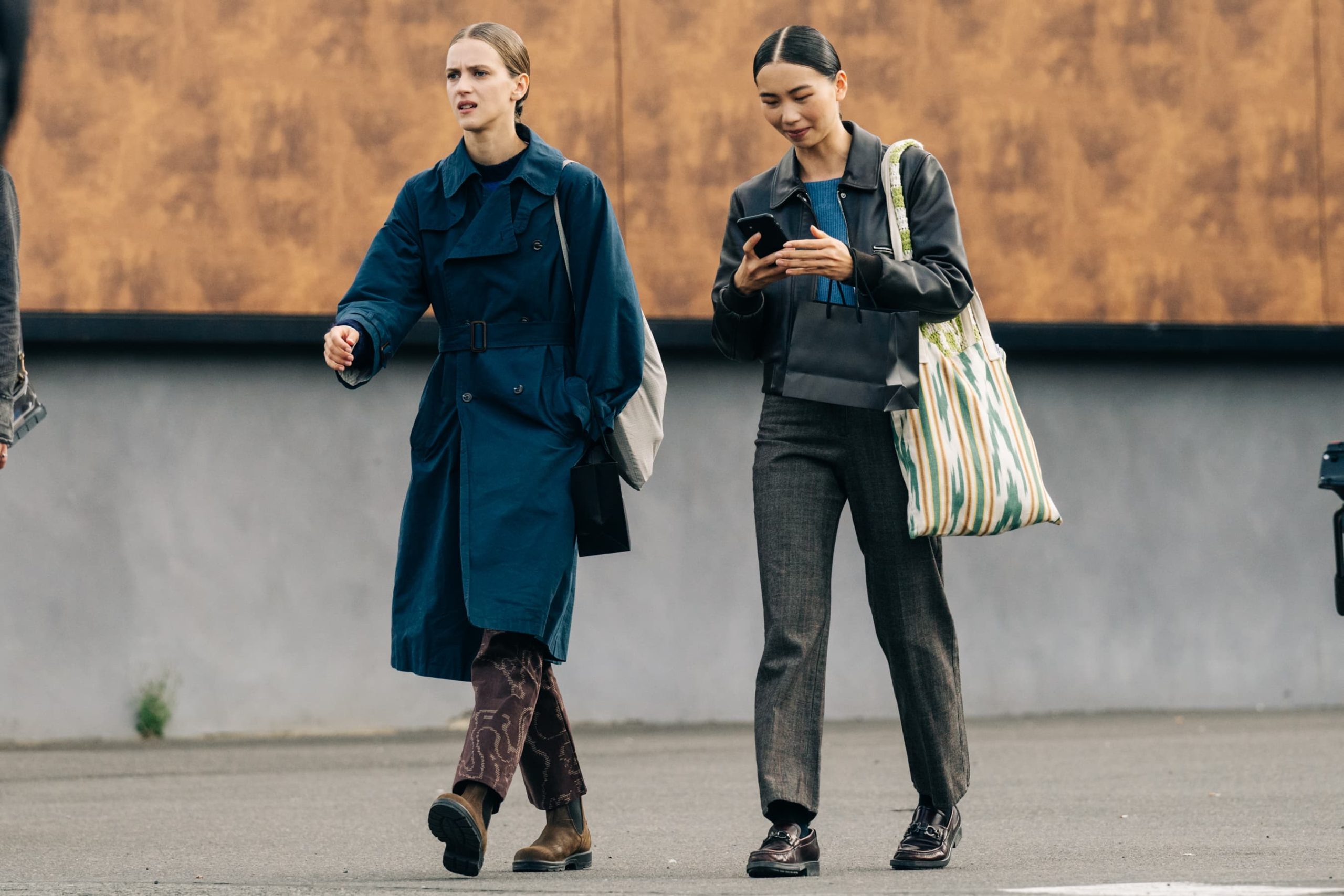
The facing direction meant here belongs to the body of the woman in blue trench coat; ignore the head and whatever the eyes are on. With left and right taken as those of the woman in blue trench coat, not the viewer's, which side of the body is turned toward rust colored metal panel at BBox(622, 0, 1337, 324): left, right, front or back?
back

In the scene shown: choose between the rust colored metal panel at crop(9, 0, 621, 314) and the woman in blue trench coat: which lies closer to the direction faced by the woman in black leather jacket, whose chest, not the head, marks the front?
the woman in blue trench coat

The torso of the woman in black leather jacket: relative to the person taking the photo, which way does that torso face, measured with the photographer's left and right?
facing the viewer and to the left of the viewer

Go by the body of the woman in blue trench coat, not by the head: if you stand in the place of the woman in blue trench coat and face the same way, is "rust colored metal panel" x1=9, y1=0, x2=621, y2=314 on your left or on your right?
on your right

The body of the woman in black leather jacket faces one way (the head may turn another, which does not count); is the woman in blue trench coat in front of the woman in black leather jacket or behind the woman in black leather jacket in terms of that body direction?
in front

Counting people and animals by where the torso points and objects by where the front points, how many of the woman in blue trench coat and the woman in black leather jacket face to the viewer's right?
0

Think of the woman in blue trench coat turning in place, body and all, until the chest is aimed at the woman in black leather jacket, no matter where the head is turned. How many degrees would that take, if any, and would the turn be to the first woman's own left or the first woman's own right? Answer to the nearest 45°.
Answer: approximately 135° to the first woman's own left

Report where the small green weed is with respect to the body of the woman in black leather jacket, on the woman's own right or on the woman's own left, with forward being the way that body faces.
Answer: on the woman's own right

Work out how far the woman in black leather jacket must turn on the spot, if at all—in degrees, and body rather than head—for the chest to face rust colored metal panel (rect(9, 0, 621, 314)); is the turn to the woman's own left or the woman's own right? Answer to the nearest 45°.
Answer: approximately 90° to the woman's own right
